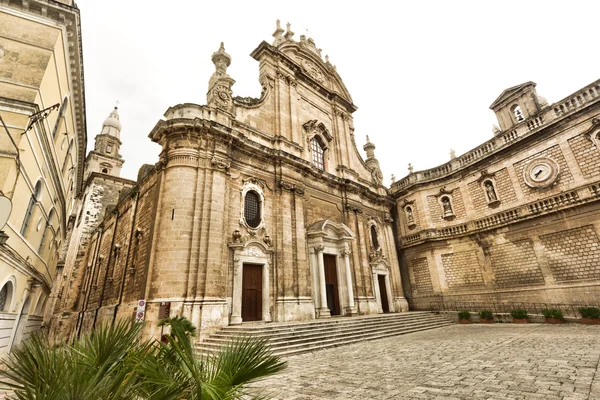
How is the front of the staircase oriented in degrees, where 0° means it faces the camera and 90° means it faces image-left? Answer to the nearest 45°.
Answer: approximately 315°

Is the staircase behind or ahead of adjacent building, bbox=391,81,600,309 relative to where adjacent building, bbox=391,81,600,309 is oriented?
ahead

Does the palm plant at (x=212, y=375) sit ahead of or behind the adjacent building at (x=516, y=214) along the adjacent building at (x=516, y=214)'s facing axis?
ahead

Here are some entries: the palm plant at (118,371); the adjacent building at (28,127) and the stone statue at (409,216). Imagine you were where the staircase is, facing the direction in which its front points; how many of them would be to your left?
1

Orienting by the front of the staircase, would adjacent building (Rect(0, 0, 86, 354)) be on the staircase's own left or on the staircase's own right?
on the staircase's own right

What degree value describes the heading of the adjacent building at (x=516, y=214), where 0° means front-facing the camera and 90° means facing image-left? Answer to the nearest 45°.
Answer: approximately 45°

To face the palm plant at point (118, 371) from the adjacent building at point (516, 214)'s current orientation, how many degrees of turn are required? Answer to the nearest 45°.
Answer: approximately 45° to its left

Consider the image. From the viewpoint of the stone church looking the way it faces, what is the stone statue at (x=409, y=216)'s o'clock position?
The stone statue is roughly at 10 o'clock from the stone church.

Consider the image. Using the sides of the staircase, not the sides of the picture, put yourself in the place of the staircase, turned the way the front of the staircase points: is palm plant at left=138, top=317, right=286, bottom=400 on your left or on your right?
on your right

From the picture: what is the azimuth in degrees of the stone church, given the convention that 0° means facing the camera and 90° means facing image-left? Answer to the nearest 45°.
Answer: approximately 315°

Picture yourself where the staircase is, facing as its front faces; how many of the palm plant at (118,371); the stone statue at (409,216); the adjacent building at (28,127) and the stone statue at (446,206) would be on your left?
2

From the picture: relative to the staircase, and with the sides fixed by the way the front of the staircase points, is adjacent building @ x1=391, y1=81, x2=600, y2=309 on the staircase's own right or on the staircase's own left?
on the staircase's own left
